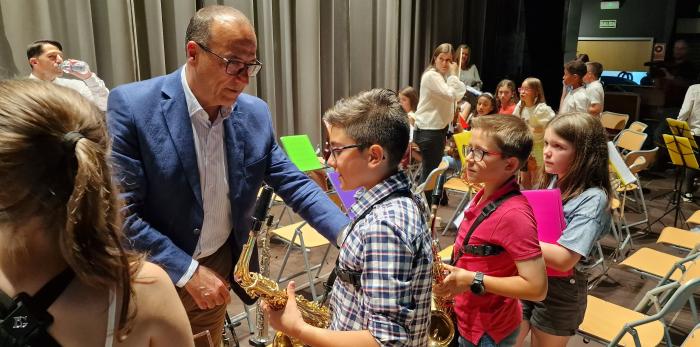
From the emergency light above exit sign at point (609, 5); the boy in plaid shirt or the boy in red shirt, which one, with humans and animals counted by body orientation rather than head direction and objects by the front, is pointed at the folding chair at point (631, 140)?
the emergency light above exit sign

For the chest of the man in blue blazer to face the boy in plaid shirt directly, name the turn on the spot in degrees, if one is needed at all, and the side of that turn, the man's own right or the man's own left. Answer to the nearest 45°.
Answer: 0° — they already face them

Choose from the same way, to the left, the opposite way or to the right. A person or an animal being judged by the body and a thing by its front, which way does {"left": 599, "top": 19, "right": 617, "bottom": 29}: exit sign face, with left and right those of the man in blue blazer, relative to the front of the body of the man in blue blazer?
to the right

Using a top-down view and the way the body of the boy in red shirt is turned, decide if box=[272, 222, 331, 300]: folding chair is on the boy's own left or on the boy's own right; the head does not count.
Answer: on the boy's own right

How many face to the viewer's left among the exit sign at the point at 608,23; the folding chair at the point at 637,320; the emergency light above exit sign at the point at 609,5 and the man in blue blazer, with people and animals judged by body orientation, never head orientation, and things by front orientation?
1

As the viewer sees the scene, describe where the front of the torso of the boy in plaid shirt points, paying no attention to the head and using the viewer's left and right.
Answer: facing to the left of the viewer

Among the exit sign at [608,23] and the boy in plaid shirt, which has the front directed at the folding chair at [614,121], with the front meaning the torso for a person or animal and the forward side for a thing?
the exit sign

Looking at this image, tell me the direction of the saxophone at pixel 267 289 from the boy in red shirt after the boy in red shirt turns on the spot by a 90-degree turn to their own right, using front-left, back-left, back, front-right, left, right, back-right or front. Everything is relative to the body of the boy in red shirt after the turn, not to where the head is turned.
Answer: left

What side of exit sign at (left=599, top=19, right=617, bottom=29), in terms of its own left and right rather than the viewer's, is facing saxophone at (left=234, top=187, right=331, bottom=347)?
front

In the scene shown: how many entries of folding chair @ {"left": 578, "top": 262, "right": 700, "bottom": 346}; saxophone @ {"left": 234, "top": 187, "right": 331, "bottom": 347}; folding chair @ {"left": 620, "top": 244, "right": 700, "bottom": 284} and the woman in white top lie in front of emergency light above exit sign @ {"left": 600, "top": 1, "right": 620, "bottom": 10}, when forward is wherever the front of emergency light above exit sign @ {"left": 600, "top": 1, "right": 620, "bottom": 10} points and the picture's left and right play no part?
4

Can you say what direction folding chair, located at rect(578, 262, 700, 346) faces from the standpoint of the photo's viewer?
facing to the left of the viewer

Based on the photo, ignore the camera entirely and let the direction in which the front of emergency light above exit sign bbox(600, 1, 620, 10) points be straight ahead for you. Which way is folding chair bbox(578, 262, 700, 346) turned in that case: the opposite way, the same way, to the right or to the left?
to the right

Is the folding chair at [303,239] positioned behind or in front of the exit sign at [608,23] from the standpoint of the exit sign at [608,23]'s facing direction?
in front

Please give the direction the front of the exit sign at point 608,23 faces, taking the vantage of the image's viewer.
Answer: facing the viewer

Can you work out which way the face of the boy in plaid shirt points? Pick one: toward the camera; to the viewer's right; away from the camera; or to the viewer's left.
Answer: to the viewer's left

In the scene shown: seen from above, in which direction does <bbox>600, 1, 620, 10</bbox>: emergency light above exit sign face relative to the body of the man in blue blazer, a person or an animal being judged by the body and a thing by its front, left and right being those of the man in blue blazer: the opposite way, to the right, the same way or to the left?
to the right
